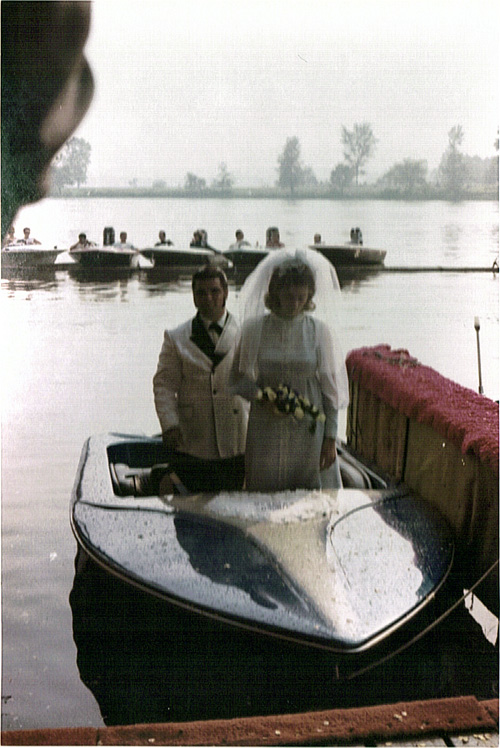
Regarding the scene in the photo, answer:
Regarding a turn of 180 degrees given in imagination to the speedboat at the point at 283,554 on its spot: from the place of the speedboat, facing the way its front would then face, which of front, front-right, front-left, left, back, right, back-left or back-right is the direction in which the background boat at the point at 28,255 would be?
front

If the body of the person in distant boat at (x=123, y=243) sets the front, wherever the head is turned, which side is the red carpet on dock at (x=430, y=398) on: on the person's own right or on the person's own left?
on the person's own left
